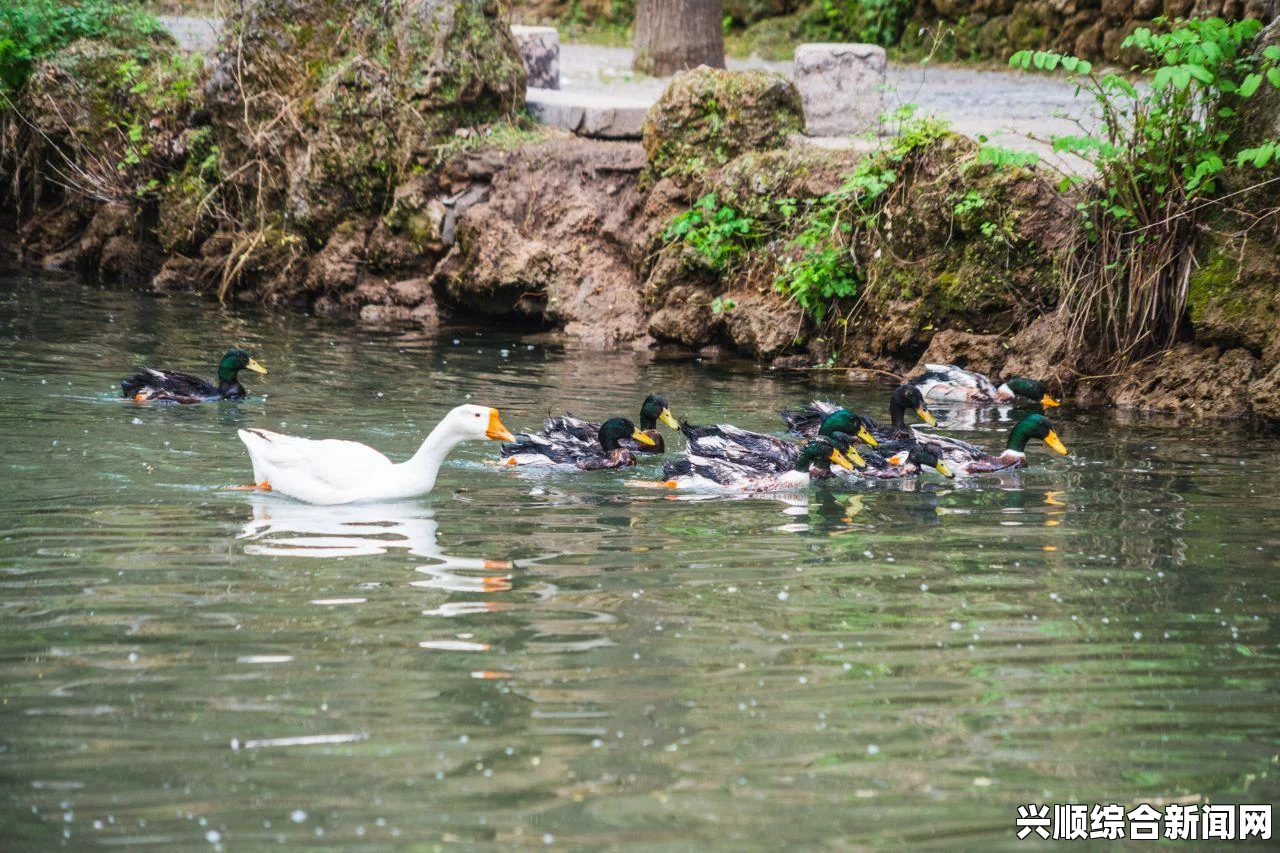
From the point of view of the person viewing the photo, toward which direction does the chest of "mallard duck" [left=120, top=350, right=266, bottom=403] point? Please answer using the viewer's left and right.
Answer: facing to the right of the viewer

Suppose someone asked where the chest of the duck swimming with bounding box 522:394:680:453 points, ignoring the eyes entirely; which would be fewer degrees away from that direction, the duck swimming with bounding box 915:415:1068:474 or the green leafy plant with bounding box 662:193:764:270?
the duck swimming

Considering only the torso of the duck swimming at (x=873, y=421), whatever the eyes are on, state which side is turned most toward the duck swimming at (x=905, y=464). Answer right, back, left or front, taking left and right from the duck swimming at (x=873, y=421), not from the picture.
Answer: right

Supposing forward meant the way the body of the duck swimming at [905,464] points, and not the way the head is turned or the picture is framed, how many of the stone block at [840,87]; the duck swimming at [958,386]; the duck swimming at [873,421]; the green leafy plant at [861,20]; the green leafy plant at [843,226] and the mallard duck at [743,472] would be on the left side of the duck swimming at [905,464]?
5

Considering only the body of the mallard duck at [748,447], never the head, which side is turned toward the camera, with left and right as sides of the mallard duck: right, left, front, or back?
right

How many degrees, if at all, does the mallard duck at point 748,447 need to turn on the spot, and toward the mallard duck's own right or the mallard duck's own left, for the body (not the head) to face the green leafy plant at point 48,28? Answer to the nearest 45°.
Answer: approximately 135° to the mallard duck's own left

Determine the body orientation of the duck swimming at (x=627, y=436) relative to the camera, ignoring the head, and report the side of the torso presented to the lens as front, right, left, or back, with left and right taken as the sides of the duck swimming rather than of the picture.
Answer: right

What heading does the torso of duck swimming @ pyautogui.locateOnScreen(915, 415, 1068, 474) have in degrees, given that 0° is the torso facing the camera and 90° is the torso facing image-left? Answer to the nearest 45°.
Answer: approximately 270°

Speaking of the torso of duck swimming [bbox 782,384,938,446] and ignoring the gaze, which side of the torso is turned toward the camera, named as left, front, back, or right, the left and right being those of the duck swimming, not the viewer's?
right

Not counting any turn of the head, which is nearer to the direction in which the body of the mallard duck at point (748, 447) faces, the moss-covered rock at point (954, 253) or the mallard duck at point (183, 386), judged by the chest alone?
the moss-covered rock

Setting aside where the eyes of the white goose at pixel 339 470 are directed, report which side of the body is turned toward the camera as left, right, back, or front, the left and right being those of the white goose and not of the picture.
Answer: right

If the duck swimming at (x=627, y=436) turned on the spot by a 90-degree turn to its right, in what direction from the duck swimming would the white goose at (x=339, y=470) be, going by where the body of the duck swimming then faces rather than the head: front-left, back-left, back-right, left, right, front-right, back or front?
front-right

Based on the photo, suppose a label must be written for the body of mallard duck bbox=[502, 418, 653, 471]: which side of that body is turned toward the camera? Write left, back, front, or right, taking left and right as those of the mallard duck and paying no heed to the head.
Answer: right
